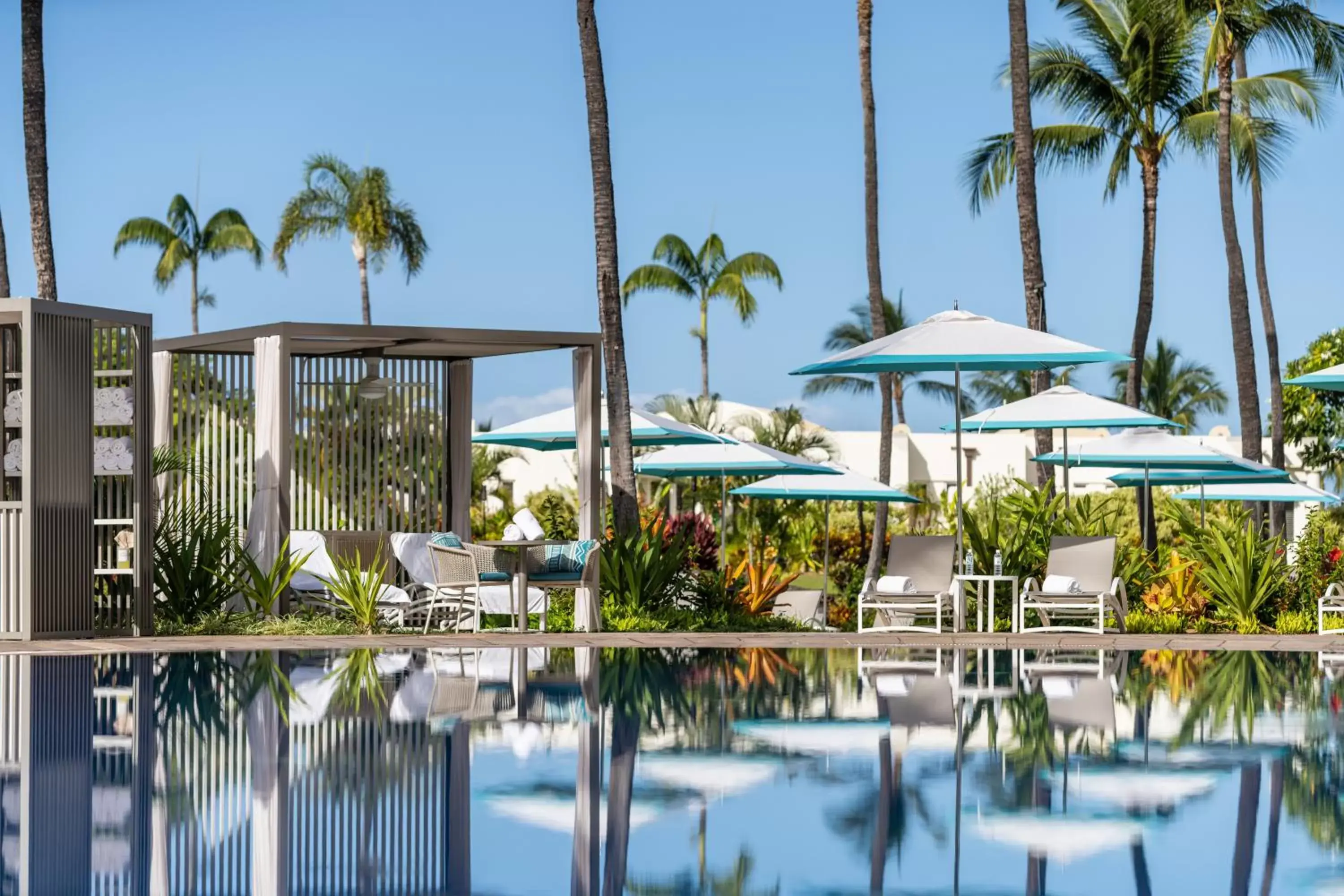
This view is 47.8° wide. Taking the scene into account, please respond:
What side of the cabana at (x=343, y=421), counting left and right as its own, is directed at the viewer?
front

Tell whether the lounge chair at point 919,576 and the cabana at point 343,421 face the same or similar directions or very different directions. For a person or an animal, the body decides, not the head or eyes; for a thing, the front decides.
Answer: same or similar directions

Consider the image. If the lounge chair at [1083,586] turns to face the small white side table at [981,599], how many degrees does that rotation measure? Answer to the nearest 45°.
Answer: approximately 90° to its right

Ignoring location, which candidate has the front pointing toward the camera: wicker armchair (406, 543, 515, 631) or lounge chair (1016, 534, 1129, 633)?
the lounge chair

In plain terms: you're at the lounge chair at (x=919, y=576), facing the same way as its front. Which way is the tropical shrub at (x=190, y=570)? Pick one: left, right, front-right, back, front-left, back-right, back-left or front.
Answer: right

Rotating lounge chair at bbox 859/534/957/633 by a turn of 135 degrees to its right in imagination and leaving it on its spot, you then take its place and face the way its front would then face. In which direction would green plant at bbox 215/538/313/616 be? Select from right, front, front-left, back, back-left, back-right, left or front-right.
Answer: front-left

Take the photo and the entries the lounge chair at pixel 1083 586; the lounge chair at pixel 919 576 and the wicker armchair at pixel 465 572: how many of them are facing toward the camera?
2

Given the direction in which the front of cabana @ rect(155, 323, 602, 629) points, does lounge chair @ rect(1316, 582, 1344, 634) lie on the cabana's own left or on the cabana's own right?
on the cabana's own left

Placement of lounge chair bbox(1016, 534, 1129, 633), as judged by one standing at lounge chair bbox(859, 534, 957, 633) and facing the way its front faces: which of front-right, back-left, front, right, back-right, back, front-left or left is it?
left

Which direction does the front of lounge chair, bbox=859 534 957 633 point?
toward the camera

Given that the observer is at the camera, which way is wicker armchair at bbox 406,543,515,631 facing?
facing away from the viewer and to the right of the viewer

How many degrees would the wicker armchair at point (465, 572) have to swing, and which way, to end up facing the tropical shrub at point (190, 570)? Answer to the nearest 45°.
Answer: approximately 135° to its left

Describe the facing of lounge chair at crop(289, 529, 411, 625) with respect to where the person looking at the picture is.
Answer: facing the viewer and to the right of the viewer

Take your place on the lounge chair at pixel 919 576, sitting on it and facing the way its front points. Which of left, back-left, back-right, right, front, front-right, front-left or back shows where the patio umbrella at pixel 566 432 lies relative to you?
back-right

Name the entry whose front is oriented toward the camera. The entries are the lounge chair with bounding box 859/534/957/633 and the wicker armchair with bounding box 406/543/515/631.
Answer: the lounge chair
